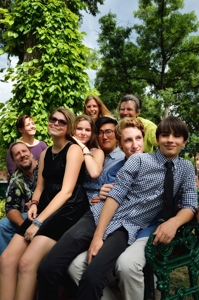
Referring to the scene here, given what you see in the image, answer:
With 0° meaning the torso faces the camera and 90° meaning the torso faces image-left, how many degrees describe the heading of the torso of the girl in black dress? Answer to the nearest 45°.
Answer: approximately 45°

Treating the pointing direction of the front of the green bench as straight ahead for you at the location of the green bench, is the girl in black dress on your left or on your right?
on your right

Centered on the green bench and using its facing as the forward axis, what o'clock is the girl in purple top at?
The girl in purple top is roughly at 3 o'clock from the green bench.
